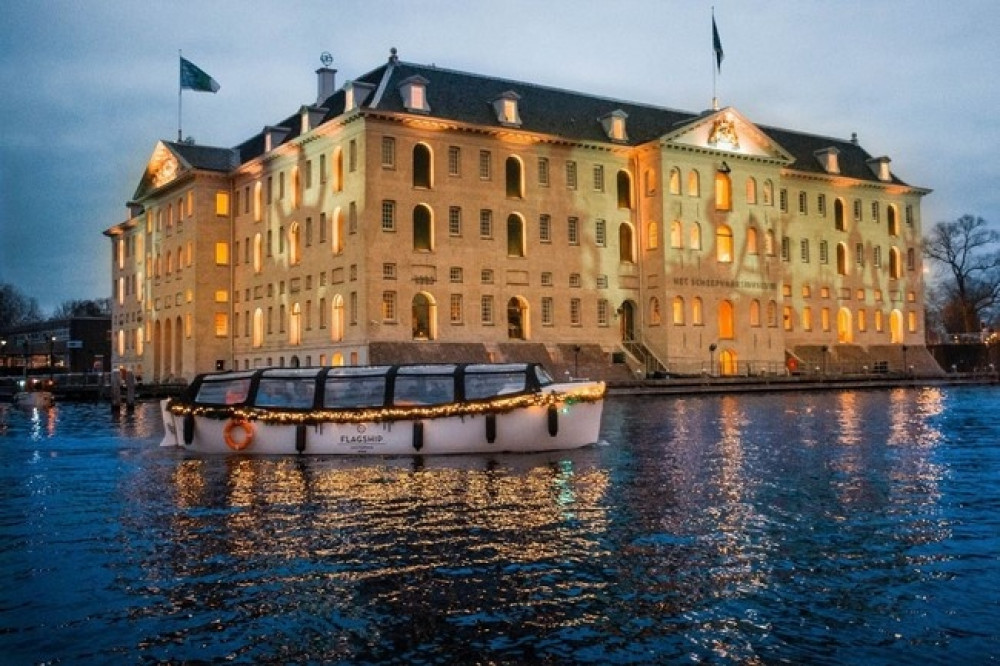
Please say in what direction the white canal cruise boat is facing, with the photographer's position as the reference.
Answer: facing to the right of the viewer
